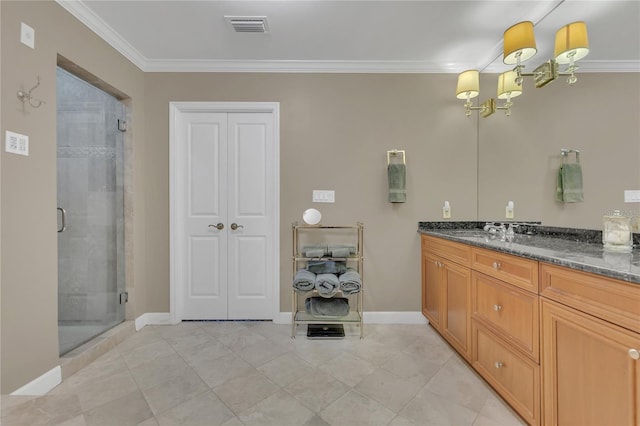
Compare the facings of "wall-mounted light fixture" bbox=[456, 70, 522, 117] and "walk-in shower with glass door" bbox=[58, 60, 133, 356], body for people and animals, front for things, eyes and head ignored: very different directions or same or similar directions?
very different directions

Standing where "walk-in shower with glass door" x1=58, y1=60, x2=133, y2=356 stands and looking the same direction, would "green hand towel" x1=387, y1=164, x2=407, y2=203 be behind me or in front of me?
in front

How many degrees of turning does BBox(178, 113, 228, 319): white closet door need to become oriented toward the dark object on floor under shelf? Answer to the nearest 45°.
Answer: approximately 45° to its left

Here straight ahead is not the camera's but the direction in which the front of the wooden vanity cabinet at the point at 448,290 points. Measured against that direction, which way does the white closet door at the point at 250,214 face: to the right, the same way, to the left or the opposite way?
to the left

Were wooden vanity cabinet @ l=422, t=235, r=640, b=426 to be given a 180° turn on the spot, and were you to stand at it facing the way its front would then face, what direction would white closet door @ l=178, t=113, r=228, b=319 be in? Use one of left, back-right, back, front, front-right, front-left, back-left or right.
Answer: back-left

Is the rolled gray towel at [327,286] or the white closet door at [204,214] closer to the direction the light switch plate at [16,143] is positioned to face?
the rolled gray towel

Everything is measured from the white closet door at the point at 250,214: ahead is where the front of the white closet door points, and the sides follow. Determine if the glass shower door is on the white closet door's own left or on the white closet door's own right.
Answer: on the white closet door's own right

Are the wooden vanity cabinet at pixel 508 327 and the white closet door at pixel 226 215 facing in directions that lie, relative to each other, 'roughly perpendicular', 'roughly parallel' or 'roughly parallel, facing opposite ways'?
roughly perpendicular

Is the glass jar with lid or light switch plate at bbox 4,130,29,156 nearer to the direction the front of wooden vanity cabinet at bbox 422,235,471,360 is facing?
the light switch plate
